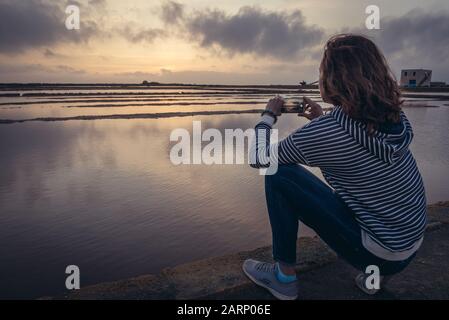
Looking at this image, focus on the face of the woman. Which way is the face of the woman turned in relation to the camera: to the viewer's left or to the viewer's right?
to the viewer's left

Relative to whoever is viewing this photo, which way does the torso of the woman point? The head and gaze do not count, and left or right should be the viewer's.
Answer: facing away from the viewer and to the left of the viewer
